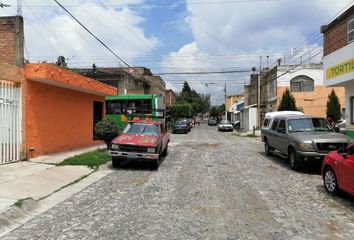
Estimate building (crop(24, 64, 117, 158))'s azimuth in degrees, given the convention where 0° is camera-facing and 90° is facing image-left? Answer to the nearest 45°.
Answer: approximately 315°

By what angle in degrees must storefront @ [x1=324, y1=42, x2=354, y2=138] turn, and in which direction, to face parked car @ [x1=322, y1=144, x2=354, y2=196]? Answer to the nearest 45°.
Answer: approximately 45° to its left

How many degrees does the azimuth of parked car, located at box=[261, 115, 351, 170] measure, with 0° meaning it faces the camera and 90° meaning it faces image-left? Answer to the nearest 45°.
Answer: approximately 315°

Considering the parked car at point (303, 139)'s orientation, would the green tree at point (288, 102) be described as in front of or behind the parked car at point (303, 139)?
behind

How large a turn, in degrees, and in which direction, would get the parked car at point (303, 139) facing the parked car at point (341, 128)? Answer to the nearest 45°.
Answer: approximately 135° to its left

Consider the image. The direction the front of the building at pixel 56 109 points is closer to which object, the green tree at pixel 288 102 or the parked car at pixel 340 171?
the parked car
